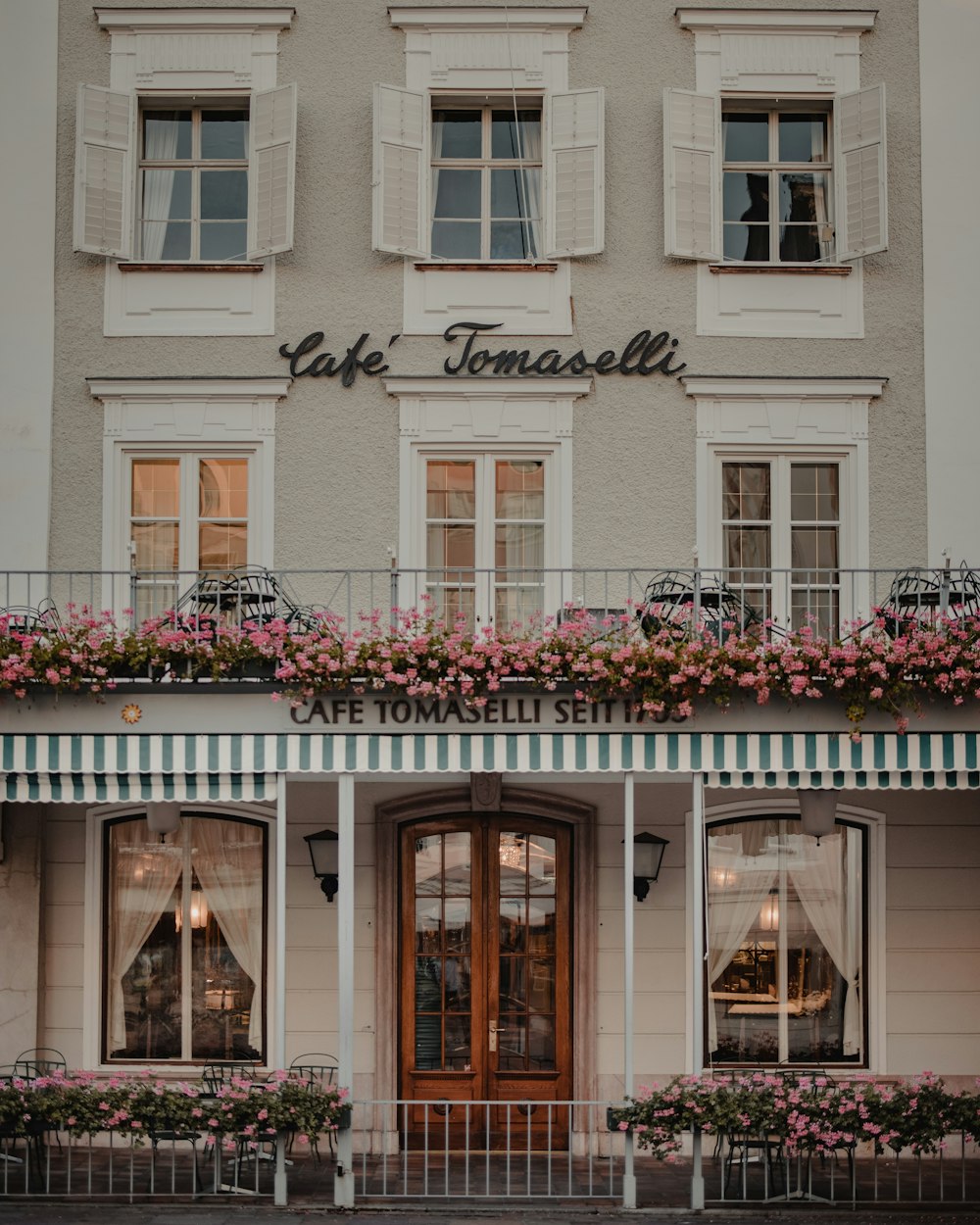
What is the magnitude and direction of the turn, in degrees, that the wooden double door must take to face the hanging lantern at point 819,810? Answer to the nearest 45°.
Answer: approximately 45° to its left

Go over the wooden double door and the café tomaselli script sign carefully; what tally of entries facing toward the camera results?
2

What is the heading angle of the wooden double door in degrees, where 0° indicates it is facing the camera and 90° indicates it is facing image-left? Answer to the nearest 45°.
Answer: approximately 0°

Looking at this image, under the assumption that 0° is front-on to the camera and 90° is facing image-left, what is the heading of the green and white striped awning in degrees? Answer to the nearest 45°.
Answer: approximately 0°
